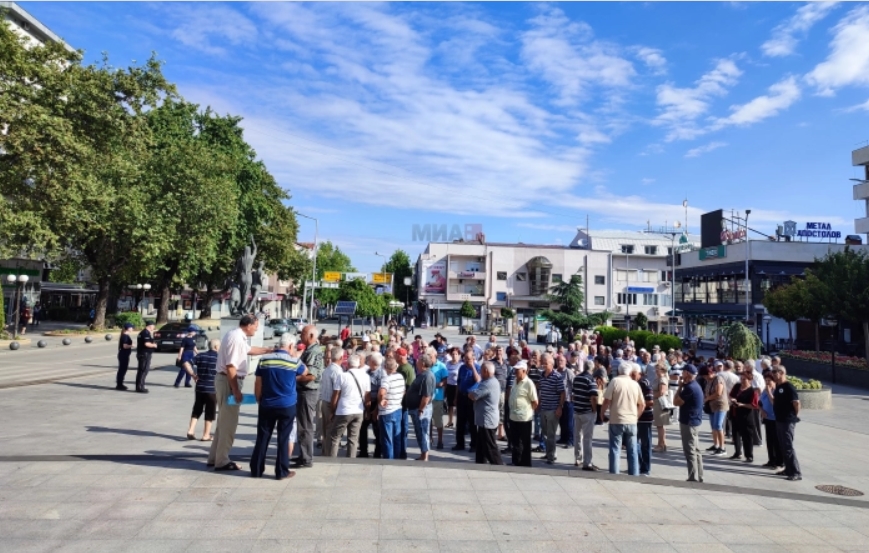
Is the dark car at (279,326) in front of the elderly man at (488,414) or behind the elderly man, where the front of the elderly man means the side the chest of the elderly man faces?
in front

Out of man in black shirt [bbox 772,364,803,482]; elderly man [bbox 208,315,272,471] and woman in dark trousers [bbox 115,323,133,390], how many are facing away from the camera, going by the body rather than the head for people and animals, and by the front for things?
0

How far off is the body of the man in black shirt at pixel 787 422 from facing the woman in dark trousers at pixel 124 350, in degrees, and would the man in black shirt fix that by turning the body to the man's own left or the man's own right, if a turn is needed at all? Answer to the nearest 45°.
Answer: approximately 45° to the man's own right

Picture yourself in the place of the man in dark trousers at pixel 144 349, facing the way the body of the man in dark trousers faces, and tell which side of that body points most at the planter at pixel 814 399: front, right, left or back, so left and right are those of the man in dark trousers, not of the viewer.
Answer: front

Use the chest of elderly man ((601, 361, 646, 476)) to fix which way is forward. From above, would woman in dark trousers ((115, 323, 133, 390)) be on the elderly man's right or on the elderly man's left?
on the elderly man's left

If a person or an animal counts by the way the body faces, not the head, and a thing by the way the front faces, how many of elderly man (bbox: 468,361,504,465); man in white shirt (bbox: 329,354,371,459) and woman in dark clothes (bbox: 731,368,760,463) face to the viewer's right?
0

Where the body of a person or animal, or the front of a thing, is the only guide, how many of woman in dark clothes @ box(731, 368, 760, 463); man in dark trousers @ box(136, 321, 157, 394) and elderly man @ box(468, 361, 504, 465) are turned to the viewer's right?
1

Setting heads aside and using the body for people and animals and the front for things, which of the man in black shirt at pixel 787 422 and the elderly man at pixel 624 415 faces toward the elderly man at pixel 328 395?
the man in black shirt at pixel 787 422

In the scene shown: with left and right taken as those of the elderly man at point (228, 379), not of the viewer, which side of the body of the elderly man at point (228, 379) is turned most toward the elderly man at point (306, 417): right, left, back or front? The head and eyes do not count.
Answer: front

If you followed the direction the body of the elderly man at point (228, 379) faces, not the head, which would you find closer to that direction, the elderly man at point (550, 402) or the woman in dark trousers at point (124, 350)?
the elderly man

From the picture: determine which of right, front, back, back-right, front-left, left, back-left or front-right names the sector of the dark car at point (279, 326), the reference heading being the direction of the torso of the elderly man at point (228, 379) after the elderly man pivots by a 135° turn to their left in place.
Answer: front-right

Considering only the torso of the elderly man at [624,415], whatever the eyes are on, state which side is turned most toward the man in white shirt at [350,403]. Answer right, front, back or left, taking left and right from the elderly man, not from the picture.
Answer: left

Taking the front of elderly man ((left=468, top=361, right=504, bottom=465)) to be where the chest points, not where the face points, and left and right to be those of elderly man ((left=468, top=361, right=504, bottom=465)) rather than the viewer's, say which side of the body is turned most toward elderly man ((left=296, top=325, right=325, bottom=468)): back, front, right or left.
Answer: left

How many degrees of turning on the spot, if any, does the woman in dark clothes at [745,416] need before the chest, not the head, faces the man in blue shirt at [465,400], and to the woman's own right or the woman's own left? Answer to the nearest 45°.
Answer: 0° — they already face them

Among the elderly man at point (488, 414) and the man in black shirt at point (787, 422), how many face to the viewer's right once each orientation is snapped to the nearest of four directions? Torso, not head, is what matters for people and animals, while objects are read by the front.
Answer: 0

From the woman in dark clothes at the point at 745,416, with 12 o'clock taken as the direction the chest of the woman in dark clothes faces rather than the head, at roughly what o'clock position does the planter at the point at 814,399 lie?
The planter is roughly at 5 o'clock from the woman in dark clothes.

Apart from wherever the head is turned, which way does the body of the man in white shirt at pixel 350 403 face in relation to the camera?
away from the camera

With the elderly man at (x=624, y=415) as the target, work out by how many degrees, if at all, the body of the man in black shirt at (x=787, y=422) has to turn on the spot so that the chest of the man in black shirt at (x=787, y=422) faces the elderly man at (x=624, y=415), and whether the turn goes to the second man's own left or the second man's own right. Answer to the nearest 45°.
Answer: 0° — they already face them

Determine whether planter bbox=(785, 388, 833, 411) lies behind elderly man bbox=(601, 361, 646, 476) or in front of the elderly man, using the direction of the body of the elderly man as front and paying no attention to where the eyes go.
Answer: in front
